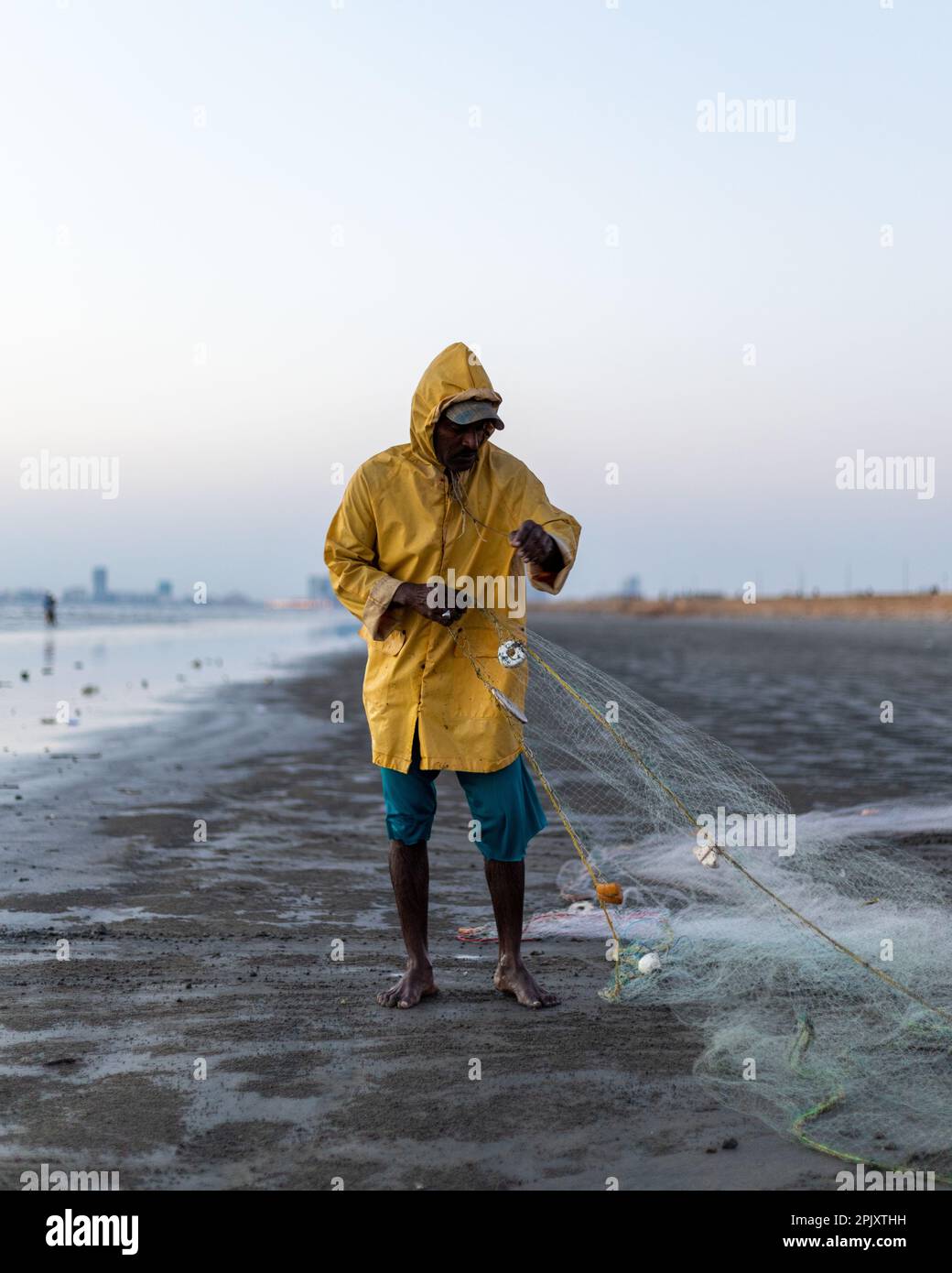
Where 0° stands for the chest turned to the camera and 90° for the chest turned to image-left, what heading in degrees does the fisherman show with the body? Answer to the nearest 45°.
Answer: approximately 0°

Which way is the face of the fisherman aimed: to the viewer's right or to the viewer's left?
to the viewer's right
